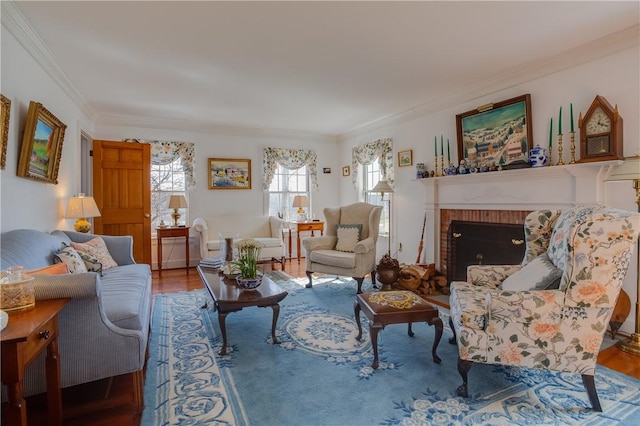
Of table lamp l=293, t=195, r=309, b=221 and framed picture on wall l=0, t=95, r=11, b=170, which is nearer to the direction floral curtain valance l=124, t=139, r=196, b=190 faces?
the framed picture on wall

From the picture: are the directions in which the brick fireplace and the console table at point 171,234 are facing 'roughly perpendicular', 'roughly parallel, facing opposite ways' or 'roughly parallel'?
roughly perpendicular

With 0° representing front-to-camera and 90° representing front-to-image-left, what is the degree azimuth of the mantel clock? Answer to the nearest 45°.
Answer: approximately 45°

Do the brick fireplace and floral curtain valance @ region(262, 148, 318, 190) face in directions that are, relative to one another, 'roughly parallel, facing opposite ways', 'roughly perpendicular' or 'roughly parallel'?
roughly perpendicular

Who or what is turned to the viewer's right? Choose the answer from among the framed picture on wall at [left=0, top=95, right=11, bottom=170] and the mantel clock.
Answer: the framed picture on wall

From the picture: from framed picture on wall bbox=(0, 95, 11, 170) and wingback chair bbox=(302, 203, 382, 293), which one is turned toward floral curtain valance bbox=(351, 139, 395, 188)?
the framed picture on wall

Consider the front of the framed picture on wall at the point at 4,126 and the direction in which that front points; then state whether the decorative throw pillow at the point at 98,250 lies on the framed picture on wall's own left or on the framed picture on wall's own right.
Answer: on the framed picture on wall's own left

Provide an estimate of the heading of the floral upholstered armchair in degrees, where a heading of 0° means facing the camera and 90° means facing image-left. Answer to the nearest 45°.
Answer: approximately 90°

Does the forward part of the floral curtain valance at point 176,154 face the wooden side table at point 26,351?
yes

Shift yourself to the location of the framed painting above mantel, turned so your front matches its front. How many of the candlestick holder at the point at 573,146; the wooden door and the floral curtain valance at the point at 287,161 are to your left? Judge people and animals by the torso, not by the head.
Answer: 1

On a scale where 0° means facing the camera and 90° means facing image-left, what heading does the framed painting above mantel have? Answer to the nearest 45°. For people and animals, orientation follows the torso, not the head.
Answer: approximately 45°

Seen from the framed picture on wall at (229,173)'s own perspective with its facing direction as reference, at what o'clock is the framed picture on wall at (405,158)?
the framed picture on wall at (405,158) is roughly at 10 o'clock from the framed picture on wall at (229,173).
